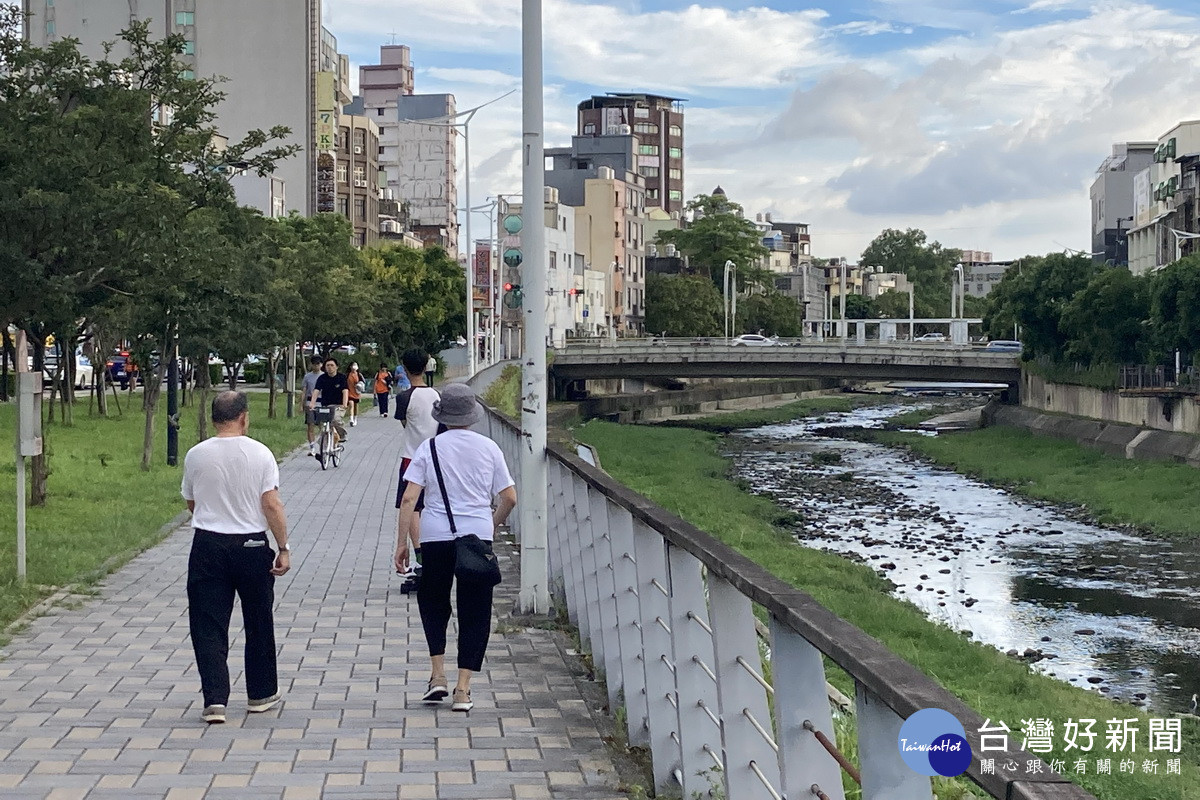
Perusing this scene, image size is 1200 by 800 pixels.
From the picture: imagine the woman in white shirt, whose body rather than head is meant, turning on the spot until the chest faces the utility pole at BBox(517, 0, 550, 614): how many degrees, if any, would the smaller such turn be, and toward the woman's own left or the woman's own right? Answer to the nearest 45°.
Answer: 0° — they already face it

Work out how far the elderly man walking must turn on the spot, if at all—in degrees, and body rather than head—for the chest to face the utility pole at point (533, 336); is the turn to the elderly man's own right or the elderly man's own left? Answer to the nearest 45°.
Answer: approximately 45° to the elderly man's own right

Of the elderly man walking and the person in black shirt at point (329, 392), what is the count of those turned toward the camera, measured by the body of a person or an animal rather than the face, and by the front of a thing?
1

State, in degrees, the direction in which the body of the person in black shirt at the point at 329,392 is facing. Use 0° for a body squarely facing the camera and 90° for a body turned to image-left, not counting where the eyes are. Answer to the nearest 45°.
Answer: approximately 0°

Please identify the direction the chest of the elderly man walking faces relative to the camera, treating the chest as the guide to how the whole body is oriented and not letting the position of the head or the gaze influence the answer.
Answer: away from the camera

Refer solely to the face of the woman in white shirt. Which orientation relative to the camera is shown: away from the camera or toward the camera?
away from the camera

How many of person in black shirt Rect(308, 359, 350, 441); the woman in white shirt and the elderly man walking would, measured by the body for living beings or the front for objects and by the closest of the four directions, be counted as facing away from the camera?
2

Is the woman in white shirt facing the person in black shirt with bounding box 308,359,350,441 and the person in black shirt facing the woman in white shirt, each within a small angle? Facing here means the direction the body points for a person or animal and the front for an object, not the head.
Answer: yes

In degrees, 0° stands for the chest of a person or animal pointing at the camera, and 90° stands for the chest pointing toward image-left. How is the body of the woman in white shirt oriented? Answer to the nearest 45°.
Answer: approximately 180°

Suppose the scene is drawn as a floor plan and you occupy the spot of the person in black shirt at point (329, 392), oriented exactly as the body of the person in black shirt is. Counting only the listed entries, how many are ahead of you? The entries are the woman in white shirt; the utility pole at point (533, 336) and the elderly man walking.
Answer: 3

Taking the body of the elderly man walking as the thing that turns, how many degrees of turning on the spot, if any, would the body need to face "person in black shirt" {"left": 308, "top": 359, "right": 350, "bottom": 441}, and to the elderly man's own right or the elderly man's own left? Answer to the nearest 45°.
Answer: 0° — they already face them

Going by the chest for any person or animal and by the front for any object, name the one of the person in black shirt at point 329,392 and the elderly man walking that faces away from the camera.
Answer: the elderly man walking
